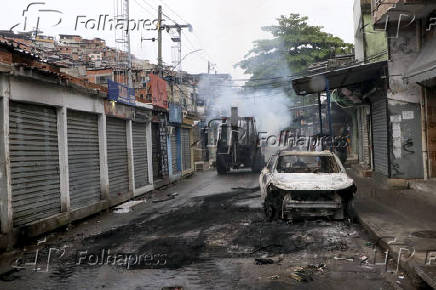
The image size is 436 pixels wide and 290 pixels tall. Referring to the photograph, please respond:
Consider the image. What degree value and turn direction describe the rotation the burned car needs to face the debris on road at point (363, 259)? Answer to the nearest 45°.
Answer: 0° — it already faces it

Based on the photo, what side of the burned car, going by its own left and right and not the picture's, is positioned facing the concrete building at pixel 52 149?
right

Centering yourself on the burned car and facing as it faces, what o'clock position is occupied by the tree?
The tree is roughly at 6 o'clock from the burned car.

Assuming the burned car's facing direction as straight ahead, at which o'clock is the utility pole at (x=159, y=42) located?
The utility pole is roughly at 5 o'clock from the burned car.

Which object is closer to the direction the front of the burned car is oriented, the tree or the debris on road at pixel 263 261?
the debris on road

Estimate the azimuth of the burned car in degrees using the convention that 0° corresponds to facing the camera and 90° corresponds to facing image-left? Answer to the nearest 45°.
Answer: approximately 0°

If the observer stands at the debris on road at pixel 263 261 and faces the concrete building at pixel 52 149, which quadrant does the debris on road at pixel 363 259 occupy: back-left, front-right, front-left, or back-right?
back-right

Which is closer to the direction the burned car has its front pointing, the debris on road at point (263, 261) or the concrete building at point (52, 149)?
the debris on road

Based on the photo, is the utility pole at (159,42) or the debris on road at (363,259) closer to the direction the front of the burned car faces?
the debris on road

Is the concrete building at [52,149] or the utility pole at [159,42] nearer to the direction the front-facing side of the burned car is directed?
the concrete building
